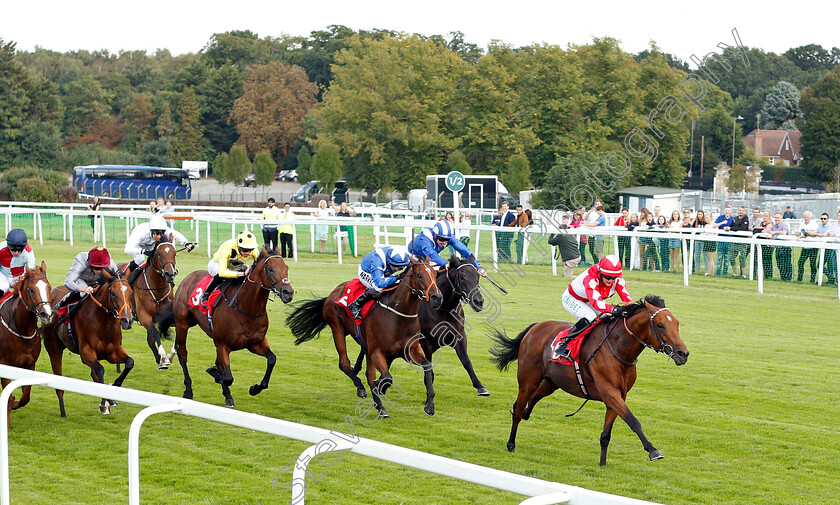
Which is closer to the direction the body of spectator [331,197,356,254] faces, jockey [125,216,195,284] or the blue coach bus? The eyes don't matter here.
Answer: the jockey

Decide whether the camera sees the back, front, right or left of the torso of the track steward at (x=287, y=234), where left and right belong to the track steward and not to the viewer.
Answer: front

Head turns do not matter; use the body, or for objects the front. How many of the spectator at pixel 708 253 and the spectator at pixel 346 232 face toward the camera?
2

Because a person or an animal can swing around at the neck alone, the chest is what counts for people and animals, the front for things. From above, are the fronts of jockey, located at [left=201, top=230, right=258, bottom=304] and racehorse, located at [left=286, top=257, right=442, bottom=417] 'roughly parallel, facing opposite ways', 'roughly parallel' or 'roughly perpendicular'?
roughly parallel

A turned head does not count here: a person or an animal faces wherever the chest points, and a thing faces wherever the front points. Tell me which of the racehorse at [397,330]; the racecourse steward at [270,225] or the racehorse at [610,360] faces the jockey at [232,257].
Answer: the racecourse steward

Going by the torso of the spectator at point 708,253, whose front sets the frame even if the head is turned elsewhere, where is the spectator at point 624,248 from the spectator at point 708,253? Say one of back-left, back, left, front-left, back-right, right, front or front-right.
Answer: right

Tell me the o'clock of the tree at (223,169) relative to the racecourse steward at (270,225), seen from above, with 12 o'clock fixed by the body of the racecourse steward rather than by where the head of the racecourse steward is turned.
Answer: The tree is roughly at 6 o'clock from the racecourse steward.

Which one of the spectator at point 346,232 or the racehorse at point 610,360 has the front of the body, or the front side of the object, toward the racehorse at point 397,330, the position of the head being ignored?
the spectator

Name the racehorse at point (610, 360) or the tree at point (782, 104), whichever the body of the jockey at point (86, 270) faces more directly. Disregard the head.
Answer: the racehorse

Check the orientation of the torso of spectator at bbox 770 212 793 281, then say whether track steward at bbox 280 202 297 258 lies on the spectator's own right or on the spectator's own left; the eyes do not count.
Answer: on the spectator's own right

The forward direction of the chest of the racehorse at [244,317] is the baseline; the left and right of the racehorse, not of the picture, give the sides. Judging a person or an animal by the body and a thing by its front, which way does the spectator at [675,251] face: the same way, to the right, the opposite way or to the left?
to the right

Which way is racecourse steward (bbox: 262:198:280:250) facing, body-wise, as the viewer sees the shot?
toward the camera

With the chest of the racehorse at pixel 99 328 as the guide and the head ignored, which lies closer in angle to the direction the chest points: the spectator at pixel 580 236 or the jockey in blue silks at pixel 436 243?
the jockey in blue silks

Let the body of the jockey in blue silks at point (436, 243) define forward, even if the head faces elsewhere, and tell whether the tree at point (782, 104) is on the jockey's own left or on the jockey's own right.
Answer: on the jockey's own left

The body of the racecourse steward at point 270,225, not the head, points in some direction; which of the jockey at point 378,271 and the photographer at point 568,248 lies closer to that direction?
the jockey

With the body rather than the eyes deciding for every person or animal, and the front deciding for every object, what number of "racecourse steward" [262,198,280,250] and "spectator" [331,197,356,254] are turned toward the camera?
2

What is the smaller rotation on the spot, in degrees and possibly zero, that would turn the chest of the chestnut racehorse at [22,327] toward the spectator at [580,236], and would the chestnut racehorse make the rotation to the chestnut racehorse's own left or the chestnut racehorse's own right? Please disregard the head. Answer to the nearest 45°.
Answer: approximately 90° to the chestnut racehorse's own left

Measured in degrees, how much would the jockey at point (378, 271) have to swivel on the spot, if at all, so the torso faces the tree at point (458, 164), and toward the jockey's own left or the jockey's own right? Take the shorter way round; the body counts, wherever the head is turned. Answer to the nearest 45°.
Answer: approximately 135° to the jockey's own left

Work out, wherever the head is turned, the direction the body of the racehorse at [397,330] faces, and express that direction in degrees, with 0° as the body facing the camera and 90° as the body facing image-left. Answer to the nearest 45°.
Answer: approximately 315°
